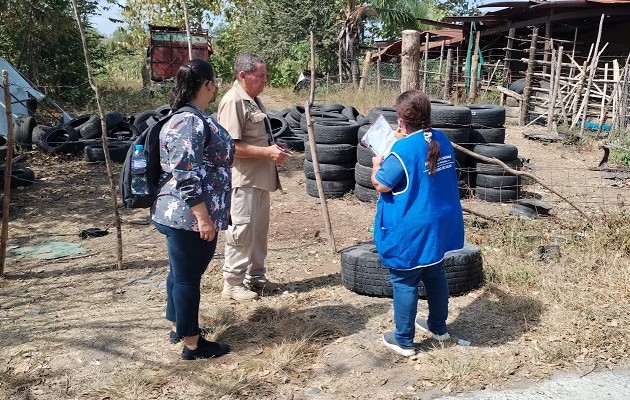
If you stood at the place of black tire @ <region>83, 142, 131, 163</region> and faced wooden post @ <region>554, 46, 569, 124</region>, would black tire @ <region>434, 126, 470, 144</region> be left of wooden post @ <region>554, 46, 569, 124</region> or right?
right

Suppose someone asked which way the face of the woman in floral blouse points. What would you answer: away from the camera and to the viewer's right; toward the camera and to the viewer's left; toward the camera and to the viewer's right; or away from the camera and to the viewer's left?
away from the camera and to the viewer's right

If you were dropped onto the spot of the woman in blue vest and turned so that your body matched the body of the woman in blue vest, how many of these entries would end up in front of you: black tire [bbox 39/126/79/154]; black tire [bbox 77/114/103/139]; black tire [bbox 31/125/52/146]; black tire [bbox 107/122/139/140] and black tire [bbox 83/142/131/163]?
5

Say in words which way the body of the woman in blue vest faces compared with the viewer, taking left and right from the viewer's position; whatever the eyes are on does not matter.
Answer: facing away from the viewer and to the left of the viewer

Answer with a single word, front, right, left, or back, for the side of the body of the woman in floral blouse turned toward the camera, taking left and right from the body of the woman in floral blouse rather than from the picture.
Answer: right

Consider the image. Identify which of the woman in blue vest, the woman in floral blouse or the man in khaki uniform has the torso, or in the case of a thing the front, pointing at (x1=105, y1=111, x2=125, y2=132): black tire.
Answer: the woman in blue vest

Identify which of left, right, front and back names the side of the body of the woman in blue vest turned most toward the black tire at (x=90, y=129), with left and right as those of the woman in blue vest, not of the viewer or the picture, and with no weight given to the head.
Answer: front

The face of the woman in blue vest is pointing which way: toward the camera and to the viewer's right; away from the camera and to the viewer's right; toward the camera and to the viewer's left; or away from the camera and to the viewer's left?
away from the camera and to the viewer's left
